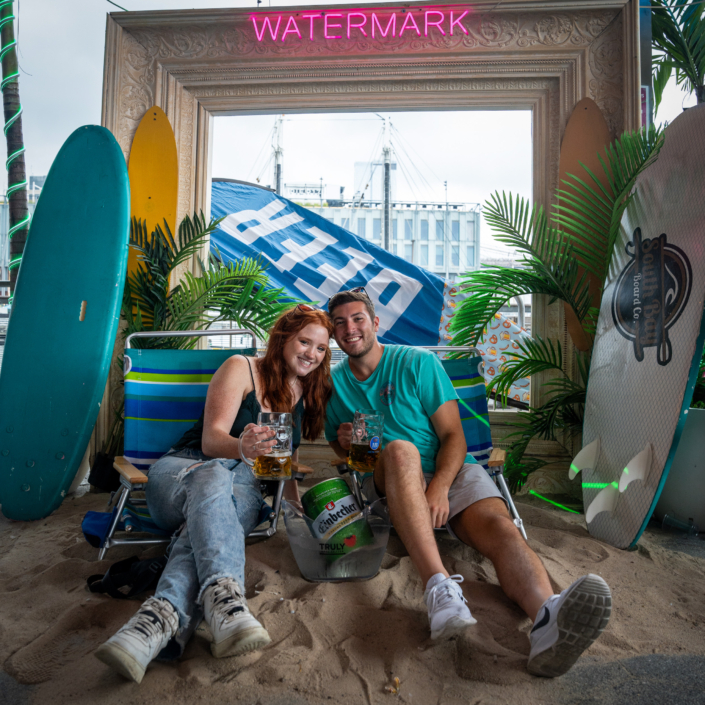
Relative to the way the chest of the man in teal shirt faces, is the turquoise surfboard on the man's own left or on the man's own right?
on the man's own right

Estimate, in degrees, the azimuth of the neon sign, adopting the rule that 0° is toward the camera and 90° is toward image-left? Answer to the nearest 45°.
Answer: approximately 0°

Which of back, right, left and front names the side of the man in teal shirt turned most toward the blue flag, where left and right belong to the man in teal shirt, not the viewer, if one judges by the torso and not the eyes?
back

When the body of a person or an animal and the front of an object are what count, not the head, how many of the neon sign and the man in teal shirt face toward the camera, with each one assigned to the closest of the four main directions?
2

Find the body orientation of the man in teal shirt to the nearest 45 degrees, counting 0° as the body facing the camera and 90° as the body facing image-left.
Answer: approximately 0°

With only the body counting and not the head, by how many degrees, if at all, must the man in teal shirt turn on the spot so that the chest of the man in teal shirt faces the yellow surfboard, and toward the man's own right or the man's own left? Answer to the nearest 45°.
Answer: approximately 135° to the man's own right

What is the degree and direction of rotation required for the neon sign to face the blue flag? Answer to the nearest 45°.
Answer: approximately 180°

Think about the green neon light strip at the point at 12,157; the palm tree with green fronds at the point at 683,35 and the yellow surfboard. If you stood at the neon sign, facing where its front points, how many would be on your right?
2

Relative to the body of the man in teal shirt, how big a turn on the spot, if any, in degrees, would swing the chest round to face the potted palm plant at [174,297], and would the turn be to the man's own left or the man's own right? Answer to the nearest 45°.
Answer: approximately 135° to the man's own right
